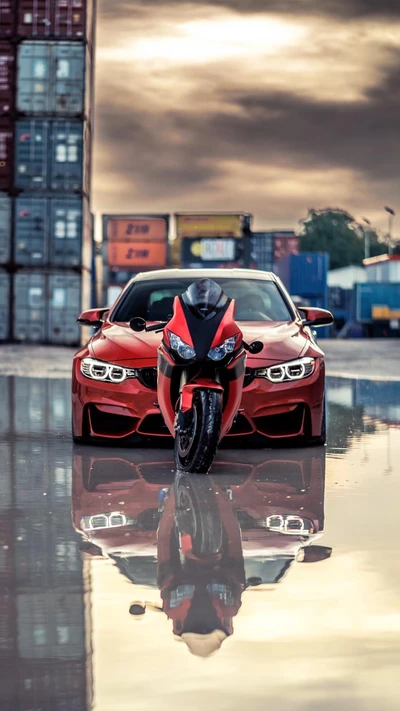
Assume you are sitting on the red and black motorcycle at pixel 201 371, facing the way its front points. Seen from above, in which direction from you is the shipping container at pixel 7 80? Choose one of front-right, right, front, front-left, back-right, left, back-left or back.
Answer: back

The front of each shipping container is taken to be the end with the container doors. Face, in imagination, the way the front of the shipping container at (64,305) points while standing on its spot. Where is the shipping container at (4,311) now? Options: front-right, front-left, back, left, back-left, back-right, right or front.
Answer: right

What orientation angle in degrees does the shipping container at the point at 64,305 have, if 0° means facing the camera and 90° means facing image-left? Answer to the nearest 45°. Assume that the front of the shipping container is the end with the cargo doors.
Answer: approximately 0°

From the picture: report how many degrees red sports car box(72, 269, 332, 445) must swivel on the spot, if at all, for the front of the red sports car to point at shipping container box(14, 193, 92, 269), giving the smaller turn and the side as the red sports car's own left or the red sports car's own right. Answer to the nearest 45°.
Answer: approximately 180°

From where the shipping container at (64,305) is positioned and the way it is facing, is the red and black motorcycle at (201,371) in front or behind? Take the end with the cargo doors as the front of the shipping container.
in front

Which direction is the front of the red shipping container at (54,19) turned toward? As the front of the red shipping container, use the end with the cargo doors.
toward the camera

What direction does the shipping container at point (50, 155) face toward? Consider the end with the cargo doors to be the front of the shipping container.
toward the camera

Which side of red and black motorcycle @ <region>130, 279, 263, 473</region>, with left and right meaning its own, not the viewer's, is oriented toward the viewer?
front

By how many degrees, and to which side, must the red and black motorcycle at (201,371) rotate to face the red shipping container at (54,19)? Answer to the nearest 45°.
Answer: approximately 180°
